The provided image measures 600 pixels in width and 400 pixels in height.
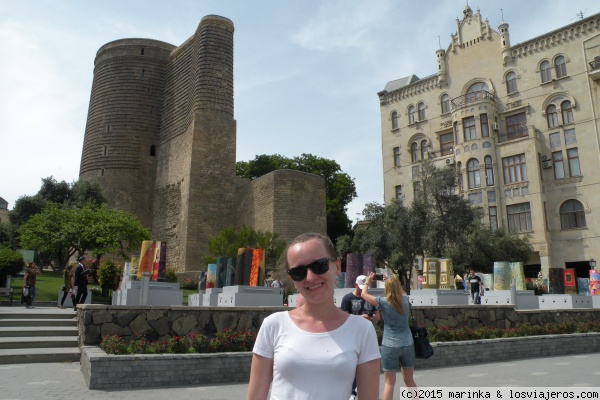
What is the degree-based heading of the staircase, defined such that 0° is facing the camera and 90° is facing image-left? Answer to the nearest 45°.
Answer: approximately 0°

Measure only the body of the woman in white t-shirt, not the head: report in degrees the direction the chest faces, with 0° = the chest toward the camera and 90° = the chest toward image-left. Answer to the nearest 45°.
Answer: approximately 0°

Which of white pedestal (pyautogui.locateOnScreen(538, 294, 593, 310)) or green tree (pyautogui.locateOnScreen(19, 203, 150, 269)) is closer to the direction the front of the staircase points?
the white pedestal

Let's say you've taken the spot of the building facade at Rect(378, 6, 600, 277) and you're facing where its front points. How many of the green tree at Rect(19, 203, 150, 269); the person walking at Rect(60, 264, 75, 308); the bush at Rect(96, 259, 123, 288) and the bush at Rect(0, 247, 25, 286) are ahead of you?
4

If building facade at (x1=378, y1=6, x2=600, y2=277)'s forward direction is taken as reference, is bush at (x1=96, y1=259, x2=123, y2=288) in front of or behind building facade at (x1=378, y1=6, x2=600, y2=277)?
in front

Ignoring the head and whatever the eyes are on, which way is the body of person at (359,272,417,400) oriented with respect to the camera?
away from the camera

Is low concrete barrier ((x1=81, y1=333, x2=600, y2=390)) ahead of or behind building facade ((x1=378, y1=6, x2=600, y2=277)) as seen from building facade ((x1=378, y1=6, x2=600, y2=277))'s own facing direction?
ahead

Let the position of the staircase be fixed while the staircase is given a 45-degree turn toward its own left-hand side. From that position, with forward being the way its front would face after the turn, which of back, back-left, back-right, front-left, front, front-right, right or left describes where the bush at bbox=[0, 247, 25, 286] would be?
back-left
